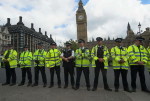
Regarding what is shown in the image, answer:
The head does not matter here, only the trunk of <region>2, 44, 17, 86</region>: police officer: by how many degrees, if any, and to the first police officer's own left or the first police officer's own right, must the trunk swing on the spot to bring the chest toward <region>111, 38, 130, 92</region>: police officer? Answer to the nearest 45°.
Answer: approximately 90° to the first police officer's own left

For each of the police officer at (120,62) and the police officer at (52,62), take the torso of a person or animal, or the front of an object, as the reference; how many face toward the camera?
2

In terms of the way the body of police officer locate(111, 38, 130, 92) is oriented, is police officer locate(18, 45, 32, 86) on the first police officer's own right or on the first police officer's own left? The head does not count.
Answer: on the first police officer's own right

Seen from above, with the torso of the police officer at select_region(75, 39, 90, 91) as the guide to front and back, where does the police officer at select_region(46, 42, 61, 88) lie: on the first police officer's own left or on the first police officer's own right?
on the first police officer's own right

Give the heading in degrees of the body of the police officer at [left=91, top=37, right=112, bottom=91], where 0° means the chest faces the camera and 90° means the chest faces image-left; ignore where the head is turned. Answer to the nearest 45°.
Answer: approximately 0°

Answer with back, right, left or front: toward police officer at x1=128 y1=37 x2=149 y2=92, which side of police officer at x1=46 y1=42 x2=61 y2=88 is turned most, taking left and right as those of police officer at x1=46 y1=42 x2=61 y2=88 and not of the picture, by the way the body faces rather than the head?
left

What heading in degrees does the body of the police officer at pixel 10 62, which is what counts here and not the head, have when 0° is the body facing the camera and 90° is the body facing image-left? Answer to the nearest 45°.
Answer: approximately 45°
